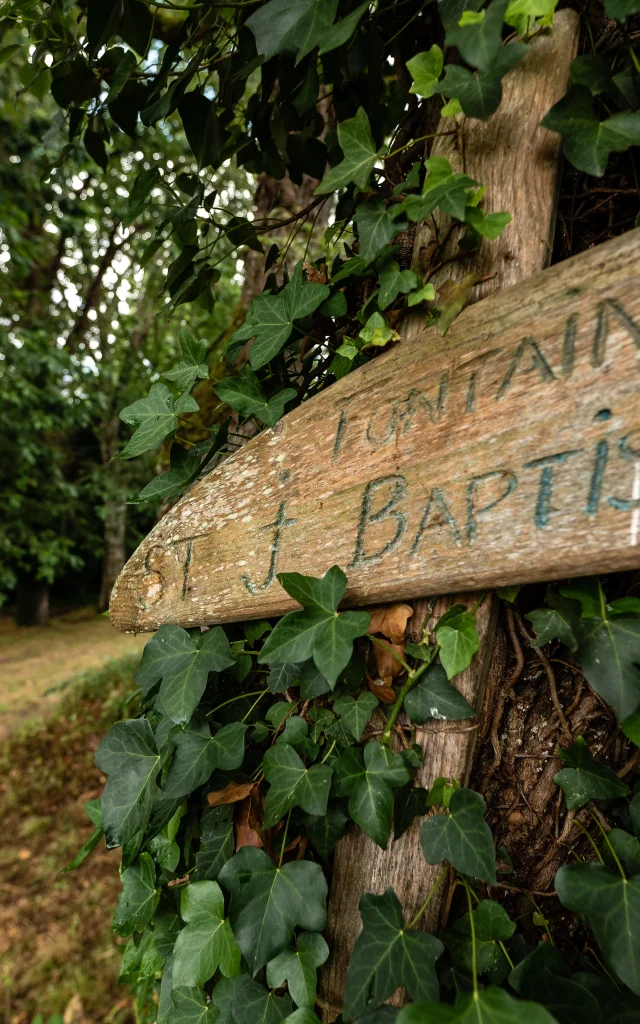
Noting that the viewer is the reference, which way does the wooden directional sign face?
facing the viewer and to the left of the viewer

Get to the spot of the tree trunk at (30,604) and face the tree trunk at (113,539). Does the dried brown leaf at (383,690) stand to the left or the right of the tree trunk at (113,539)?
right

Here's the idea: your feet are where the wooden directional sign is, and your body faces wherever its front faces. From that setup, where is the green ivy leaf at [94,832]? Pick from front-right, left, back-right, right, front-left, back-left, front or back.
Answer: right

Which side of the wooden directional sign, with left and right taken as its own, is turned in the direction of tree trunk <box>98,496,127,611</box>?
right

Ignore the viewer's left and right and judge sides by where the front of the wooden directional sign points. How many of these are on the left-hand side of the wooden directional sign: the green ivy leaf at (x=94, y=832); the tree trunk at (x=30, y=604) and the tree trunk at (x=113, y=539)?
0
